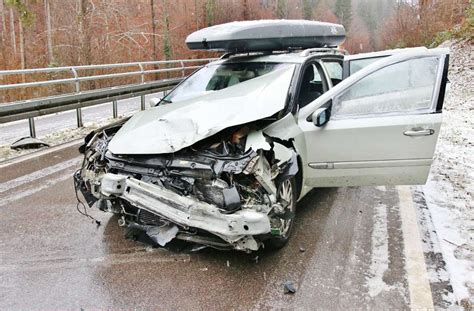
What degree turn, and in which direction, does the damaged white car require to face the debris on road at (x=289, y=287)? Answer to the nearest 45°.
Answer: approximately 45° to its left

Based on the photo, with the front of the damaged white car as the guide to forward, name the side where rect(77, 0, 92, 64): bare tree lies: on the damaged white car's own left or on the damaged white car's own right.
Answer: on the damaged white car's own right

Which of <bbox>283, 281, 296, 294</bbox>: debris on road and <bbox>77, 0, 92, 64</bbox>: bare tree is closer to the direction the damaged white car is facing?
the debris on road

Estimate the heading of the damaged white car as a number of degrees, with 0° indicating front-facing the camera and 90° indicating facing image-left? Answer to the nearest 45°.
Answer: approximately 45°
